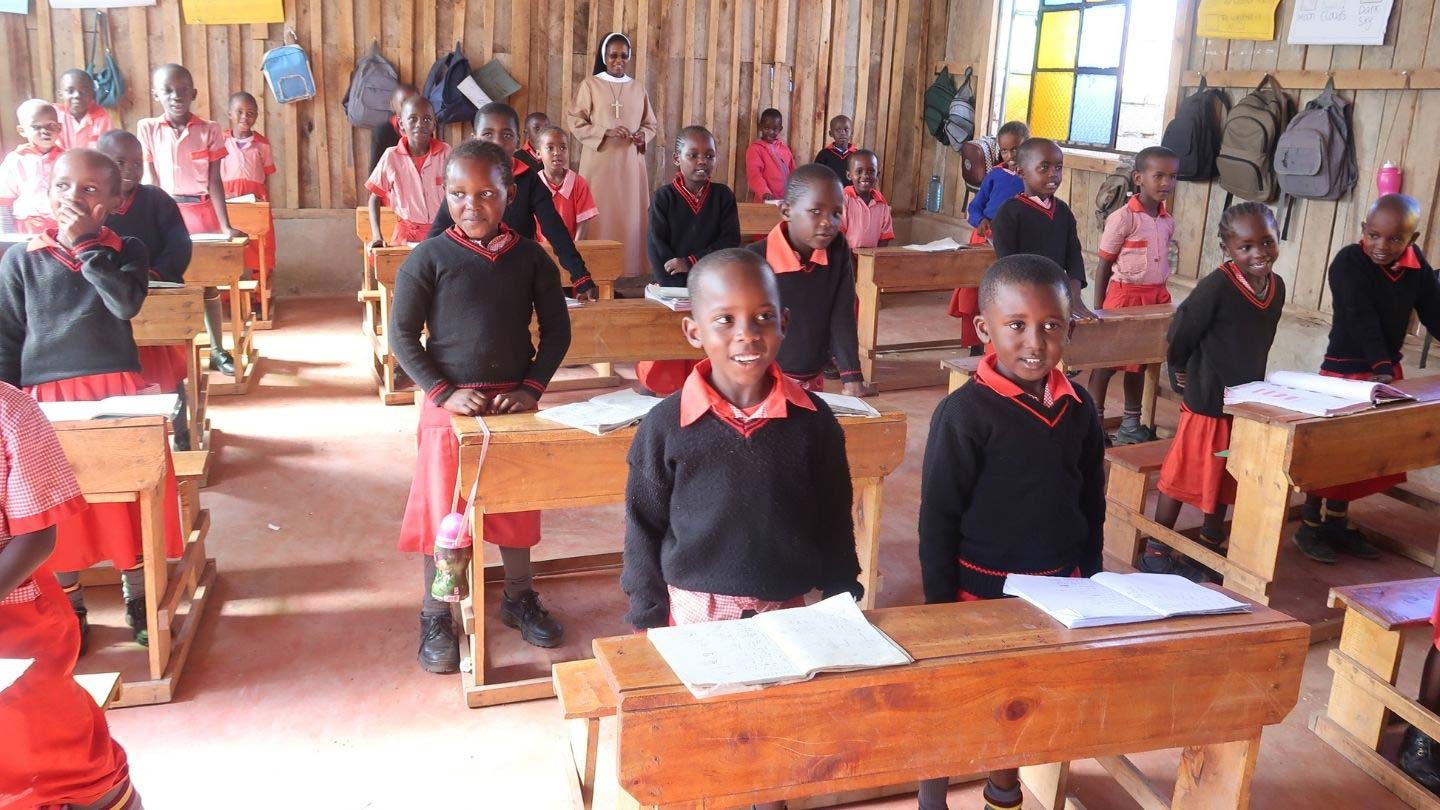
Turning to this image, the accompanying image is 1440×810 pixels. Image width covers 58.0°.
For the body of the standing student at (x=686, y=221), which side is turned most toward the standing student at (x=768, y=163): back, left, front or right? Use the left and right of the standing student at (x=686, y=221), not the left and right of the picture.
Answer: back

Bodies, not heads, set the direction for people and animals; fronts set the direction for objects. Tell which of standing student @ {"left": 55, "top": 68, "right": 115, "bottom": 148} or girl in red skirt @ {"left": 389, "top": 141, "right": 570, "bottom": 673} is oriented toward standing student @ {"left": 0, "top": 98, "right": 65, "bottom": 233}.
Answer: standing student @ {"left": 55, "top": 68, "right": 115, "bottom": 148}

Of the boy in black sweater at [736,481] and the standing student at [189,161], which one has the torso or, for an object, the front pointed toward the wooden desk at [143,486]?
the standing student

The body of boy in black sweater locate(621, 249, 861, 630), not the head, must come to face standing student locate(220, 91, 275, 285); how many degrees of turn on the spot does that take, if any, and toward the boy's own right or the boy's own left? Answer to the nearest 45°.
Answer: approximately 135° to the boy's own right

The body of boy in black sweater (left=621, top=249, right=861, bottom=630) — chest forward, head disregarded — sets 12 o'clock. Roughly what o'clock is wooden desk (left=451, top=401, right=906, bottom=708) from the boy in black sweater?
The wooden desk is roughly at 5 o'clock from the boy in black sweater.

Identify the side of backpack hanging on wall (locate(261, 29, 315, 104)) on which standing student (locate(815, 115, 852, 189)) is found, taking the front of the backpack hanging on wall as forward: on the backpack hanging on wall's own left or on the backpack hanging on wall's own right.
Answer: on the backpack hanging on wall's own left

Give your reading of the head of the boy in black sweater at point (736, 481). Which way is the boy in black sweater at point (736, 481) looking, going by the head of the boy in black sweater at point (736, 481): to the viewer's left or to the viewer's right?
to the viewer's right

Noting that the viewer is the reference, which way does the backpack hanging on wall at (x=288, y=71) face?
facing the viewer

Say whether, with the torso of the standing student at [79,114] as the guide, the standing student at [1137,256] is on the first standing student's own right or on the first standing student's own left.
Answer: on the first standing student's own left

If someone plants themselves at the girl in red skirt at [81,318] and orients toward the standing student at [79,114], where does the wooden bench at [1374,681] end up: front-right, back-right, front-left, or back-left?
back-right

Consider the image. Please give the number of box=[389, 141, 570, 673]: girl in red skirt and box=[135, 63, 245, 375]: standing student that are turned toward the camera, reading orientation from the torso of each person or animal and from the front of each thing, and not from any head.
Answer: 2

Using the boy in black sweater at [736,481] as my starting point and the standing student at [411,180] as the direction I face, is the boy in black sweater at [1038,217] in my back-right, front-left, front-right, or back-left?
front-right

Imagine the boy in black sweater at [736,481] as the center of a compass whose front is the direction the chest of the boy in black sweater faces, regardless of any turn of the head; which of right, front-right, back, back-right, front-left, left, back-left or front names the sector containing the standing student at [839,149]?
back
